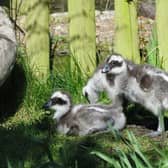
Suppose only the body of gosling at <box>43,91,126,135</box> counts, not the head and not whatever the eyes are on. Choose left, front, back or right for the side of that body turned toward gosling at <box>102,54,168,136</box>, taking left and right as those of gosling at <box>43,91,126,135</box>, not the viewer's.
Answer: back

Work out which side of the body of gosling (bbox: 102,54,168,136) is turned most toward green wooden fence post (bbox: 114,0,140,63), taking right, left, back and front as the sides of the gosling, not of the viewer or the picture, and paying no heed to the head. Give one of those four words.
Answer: right

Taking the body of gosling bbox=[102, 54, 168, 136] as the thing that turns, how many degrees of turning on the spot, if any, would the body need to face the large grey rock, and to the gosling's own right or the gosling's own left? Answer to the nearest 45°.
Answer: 0° — it already faces it

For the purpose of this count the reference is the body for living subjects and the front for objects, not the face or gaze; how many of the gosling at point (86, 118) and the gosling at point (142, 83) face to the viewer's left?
2

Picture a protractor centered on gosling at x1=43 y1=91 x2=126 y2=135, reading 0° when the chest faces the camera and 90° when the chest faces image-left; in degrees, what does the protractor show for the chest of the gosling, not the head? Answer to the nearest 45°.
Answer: approximately 90°

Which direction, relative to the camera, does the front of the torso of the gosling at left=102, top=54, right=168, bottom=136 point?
to the viewer's left

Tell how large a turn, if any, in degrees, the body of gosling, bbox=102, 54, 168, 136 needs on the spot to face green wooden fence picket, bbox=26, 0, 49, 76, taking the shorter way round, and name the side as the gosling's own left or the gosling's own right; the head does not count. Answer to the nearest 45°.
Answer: approximately 45° to the gosling's own right
